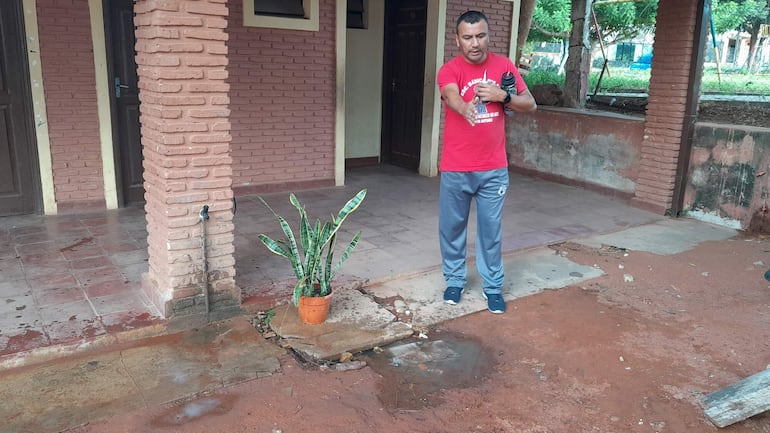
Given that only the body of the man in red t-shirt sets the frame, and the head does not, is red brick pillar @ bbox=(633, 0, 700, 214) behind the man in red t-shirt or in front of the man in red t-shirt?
behind

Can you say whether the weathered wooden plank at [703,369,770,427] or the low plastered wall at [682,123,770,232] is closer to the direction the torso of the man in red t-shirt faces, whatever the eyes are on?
the weathered wooden plank

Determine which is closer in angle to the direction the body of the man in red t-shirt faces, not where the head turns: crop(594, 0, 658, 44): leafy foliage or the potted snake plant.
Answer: the potted snake plant

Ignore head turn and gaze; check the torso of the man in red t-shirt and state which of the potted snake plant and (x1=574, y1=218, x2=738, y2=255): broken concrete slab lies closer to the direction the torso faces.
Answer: the potted snake plant

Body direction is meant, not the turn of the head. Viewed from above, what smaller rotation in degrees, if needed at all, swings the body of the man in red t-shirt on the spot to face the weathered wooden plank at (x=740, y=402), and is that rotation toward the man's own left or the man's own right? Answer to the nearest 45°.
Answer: approximately 45° to the man's own left

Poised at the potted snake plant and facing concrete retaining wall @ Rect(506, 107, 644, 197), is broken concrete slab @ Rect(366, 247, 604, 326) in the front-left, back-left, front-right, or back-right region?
front-right

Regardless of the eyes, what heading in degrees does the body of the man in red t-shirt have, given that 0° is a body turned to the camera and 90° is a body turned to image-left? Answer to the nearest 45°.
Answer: approximately 0°

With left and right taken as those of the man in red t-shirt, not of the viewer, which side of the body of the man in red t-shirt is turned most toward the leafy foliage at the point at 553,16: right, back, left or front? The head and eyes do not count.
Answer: back

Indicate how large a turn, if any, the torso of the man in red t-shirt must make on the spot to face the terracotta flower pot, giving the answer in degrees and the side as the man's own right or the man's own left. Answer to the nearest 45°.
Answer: approximately 45° to the man's own right

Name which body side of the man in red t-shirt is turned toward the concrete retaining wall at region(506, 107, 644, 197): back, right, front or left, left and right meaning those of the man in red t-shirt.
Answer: back

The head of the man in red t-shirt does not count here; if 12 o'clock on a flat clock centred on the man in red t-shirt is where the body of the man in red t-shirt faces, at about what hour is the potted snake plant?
The potted snake plant is roughly at 2 o'clock from the man in red t-shirt.

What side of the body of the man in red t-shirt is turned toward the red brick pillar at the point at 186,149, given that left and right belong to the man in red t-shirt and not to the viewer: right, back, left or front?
right

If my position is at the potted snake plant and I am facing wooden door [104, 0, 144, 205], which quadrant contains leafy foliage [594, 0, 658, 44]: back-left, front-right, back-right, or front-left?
front-right

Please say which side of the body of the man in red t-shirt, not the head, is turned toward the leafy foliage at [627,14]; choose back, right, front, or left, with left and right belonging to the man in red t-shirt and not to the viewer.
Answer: back

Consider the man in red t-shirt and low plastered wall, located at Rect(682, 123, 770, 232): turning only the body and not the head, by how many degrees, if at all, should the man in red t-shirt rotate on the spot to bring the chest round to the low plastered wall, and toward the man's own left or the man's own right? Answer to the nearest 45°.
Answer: approximately 135° to the man's own left
